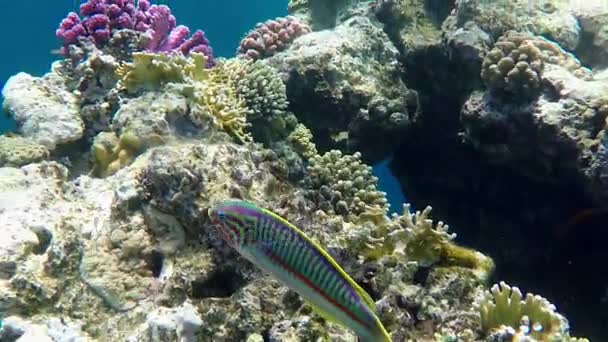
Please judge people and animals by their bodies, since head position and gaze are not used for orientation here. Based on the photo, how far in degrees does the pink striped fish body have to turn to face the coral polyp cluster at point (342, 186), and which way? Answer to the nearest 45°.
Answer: approximately 90° to its right

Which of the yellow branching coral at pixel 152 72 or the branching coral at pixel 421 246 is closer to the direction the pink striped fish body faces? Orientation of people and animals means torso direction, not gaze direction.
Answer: the yellow branching coral

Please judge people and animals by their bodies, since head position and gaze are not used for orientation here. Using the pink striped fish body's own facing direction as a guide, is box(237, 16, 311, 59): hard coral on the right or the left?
on its right

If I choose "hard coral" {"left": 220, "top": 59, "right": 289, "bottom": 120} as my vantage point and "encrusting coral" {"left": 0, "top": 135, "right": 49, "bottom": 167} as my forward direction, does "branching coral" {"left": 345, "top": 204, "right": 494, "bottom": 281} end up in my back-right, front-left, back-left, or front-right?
back-left

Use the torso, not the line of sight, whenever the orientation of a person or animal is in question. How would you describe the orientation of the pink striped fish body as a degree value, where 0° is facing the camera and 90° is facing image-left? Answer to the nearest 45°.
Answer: approximately 90°

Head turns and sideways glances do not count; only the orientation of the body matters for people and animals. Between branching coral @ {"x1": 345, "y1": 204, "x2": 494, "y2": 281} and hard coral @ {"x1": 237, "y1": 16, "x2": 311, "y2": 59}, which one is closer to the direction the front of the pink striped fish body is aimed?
the hard coral

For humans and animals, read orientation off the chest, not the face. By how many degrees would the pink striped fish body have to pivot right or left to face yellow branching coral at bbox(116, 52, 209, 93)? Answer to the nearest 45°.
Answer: approximately 45° to its right

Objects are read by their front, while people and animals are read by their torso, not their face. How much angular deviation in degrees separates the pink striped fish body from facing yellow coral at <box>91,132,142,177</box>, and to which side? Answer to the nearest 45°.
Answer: approximately 45° to its right

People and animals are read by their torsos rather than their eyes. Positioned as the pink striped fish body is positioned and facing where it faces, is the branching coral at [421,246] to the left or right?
on its right

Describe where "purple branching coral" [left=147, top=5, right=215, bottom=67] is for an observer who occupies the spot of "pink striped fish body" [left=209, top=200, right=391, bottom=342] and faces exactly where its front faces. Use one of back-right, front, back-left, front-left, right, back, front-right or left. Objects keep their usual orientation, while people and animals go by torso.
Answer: front-right
